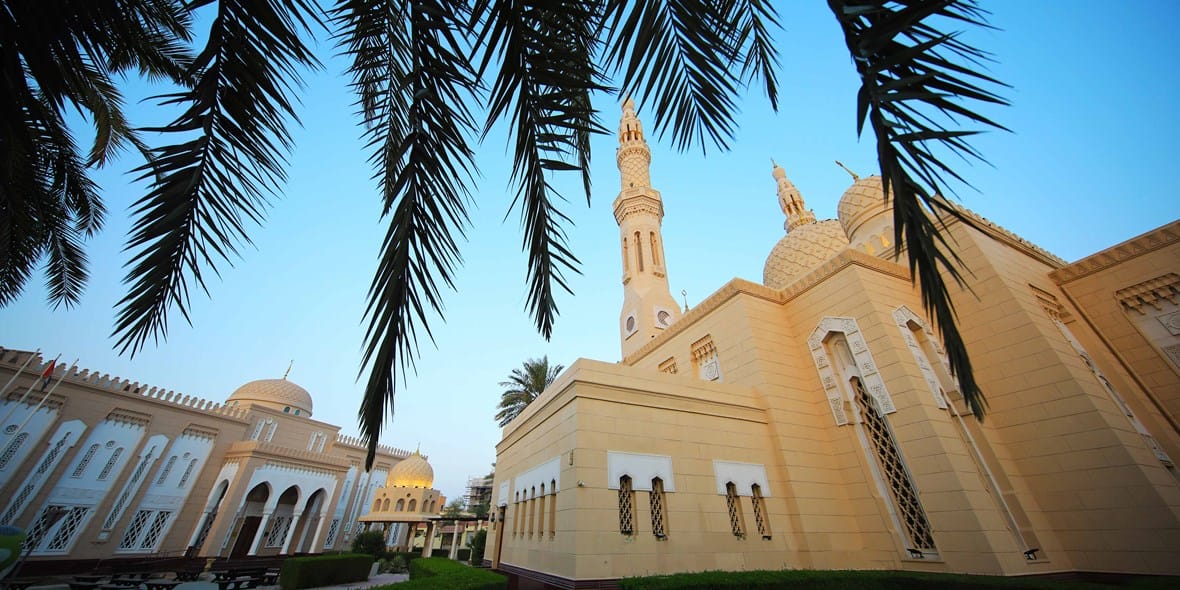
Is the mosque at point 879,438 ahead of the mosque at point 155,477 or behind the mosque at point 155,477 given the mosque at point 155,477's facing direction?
ahead

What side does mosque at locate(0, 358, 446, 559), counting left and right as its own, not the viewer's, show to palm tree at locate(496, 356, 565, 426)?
front

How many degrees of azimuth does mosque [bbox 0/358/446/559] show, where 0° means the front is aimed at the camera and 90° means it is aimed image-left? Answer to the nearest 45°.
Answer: approximately 315°
